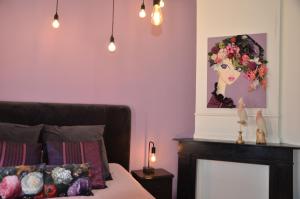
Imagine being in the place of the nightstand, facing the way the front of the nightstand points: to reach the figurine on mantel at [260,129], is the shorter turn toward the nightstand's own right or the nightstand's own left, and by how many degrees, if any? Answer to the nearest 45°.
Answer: approximately 90° to the nightstand's own left

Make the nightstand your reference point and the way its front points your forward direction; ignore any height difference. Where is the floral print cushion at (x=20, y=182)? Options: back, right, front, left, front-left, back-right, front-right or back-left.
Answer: front-right

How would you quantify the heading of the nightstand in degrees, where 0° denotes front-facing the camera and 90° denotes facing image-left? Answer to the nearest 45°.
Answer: approximately 0°

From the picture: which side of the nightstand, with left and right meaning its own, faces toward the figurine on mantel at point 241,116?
left

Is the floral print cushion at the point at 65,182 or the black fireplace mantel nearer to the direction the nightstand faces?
the floral print cushion

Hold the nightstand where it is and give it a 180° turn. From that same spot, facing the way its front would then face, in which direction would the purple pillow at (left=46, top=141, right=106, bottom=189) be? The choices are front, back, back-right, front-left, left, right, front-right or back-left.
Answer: back-left

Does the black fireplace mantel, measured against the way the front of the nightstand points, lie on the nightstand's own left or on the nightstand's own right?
on the nightstand's own left

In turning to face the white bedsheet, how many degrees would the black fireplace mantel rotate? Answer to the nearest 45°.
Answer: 0° — it already faces it

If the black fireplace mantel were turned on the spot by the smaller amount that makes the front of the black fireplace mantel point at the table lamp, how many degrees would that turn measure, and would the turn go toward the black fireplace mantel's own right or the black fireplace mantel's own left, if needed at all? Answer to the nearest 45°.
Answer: approximately 45° to the black fireplace mantel's own right

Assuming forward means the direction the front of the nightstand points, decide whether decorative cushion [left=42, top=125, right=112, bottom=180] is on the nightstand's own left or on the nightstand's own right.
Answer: on the nightstand's own right

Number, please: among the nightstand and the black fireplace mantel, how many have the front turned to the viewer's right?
0

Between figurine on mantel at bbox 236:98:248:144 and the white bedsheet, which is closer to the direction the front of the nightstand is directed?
the white bedsheet
